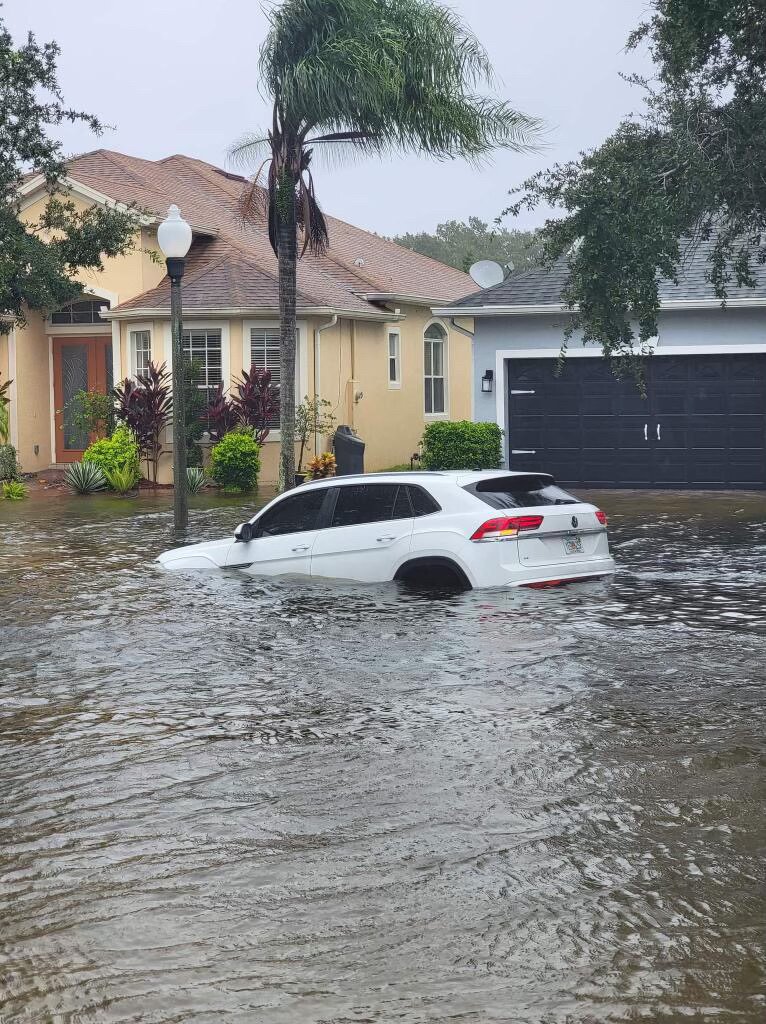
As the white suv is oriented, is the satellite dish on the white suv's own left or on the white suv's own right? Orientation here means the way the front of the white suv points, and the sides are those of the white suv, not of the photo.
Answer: on the white suv's own right

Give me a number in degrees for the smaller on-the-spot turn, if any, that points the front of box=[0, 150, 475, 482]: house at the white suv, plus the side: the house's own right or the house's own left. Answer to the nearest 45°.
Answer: approximately 45° to the house's own left

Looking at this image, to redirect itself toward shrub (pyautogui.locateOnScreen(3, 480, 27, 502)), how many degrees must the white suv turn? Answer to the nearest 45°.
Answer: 0° — it already faces it

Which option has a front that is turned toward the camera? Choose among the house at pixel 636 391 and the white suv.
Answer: the house

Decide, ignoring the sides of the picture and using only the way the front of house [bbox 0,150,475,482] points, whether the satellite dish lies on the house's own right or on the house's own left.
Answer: on the house's own left

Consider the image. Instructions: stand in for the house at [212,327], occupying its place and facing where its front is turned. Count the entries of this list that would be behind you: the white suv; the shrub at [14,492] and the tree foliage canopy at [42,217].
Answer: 0

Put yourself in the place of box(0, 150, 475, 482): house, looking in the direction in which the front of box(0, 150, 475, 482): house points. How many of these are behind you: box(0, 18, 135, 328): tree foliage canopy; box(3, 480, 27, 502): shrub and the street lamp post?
0

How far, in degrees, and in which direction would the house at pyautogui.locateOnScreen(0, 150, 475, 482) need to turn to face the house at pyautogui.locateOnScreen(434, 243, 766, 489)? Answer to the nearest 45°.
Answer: approximately 90° to its left

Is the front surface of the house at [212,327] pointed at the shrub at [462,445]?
no

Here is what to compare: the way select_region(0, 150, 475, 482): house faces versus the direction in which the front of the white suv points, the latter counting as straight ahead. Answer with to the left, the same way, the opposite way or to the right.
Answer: to the left

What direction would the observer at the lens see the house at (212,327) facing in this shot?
facing the viewer and to the left of the viewer

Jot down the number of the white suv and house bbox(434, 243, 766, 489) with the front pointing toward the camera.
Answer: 1

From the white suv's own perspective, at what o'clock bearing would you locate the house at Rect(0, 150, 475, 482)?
The house is roughly at 1 o'clock from the white suv.

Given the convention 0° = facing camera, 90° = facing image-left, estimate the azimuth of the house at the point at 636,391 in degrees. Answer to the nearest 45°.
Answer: approximately 0°

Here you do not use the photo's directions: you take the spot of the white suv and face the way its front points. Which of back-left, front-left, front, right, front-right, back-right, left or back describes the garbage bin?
front-right

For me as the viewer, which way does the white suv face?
facing away from the viewer and to the left of the viewer

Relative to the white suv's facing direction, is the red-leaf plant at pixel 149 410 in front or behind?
in front

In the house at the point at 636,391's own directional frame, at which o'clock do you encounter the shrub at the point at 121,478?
The shrub is roughly at 3 o'clock from the house.

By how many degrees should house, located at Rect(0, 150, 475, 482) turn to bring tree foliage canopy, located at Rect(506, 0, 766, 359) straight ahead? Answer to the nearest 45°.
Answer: approximately 45° to its left
